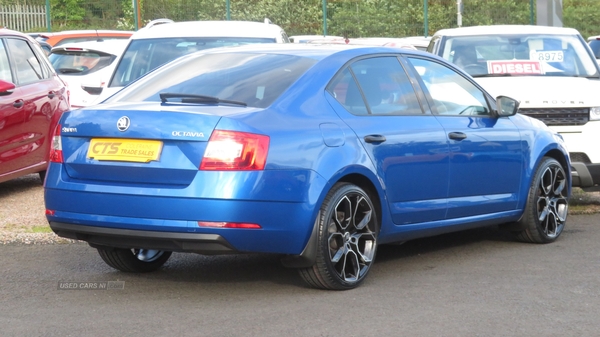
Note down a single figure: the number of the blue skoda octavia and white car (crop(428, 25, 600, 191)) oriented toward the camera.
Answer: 1

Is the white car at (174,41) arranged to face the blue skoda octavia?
yes

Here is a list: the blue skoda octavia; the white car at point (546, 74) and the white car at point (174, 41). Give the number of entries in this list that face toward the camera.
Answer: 2

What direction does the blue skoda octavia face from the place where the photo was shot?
facing away from the viewer and to the right of the viewer

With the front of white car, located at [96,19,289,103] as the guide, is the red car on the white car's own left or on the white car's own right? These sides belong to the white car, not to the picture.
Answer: on the white car's own right

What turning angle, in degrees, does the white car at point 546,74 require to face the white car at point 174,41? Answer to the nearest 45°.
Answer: approximately 90° to its right

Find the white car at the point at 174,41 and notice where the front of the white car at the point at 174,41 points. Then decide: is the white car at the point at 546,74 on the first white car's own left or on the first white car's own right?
on the first white car's own left

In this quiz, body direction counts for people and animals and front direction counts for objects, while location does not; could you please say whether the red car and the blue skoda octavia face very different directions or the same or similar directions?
very different directions

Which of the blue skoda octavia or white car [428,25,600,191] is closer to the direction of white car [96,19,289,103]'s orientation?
the blue skoda octavia

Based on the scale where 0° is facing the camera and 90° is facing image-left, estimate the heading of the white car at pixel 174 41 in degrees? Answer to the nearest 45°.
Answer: approximately 0°
